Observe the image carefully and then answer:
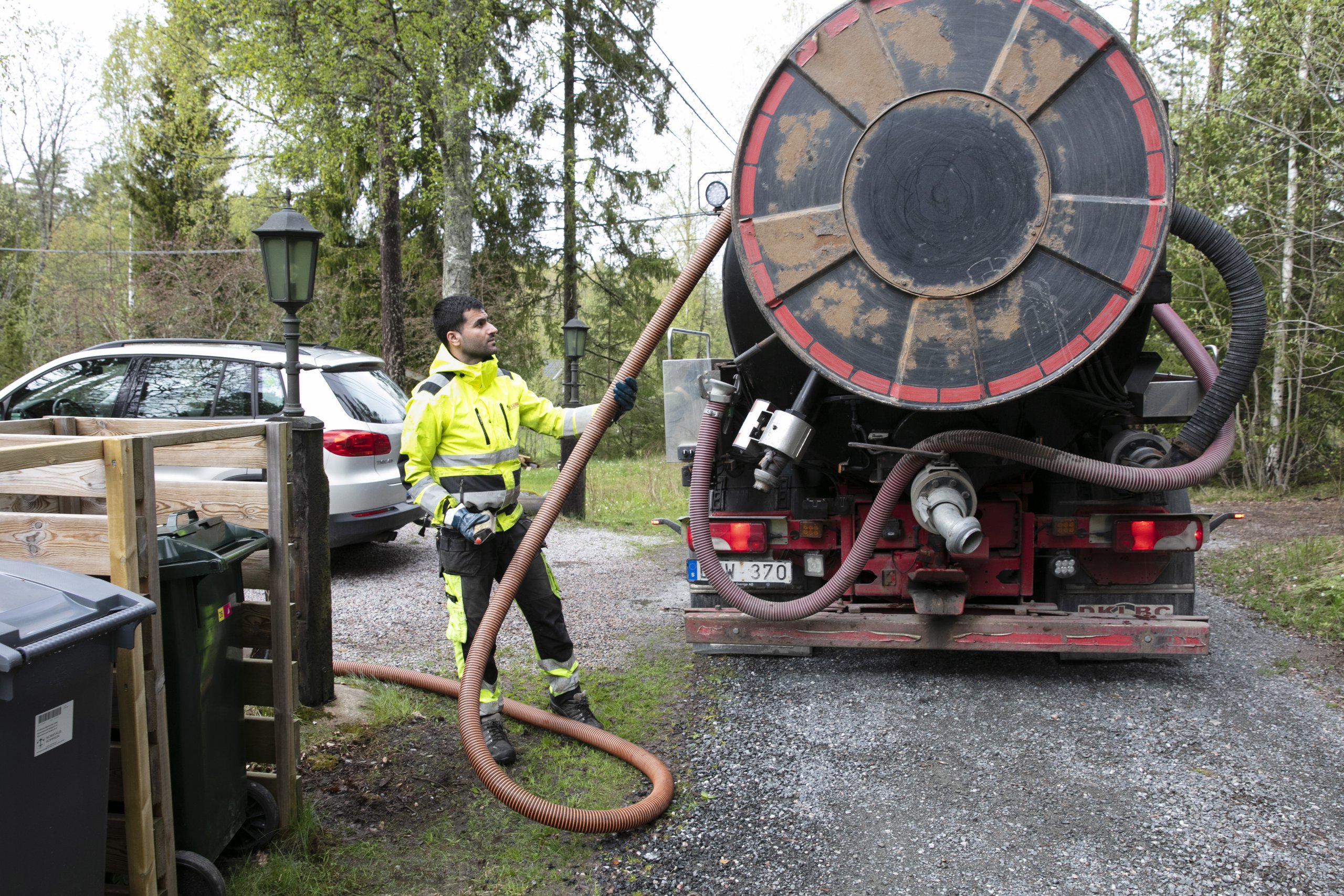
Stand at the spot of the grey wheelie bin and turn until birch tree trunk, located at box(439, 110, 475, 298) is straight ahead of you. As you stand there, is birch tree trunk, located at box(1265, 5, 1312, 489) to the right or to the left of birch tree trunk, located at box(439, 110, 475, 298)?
right

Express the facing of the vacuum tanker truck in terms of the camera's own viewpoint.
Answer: facing away from the viewer

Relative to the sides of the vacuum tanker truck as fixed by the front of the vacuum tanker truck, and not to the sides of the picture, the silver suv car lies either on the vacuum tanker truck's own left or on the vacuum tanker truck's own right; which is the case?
on the vacuum tanker truck's own left

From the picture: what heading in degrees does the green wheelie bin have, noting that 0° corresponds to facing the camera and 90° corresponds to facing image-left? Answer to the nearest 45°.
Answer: approximately 135°

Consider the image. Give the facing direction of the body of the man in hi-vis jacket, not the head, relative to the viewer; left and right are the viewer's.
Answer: facing the viewer and to the right of the viewer

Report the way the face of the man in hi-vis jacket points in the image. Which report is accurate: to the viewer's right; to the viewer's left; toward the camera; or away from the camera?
to the viewer's right

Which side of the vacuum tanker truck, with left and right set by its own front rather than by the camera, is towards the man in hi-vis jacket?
back

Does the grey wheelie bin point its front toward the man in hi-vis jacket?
no

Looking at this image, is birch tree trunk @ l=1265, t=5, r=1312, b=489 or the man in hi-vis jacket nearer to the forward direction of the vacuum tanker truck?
the birch tree trunk

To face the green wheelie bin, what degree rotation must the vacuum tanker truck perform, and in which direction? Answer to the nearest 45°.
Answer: approximately 135° to its left

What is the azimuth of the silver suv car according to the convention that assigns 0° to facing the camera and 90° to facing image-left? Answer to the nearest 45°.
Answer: approximately 90°

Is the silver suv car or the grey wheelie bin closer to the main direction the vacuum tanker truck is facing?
the silver suv car
